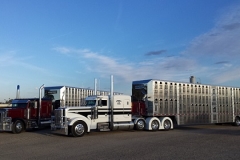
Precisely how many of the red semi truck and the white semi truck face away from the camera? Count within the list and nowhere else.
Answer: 0

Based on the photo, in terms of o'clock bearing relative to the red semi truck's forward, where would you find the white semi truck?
The white semi truck is roughly at 8 o'clock from the red semi truck.

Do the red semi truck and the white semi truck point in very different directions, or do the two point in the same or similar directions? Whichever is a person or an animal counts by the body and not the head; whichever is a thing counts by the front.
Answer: same or similar directions

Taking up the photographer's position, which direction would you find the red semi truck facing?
facing the viewer and to the left of the viewer

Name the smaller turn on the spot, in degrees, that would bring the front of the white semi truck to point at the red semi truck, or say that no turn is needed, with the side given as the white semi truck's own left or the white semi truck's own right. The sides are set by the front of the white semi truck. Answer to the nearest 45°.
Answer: approximately 45° to the white semi truck's own right
